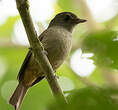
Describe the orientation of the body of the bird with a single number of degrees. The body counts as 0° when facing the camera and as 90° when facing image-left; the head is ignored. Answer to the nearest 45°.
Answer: approximately 315°
